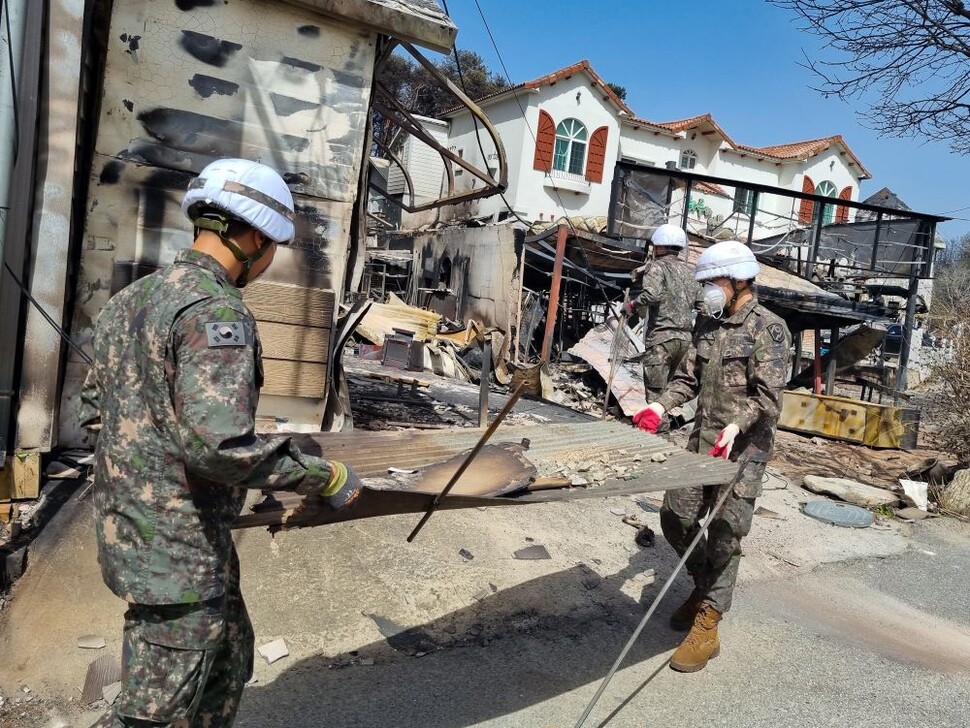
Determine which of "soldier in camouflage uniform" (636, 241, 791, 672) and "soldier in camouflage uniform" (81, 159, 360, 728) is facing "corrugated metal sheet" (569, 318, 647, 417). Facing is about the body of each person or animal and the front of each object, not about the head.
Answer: "soldier in camouflage uniform" (81, 159, 360, 728)

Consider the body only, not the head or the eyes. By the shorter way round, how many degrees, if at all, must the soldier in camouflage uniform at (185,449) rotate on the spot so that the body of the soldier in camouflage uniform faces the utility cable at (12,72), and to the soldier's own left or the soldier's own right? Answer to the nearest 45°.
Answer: approximately 90° to the soldier's own left

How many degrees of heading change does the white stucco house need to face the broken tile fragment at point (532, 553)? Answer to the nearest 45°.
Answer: approximately 45° to its right

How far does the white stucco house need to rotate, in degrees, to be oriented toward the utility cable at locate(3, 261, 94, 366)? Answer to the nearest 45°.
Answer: approximately 45° to its right

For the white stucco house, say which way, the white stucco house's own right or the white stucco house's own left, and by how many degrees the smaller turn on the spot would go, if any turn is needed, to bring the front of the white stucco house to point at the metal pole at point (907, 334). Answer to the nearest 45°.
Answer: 0° — it already faces it

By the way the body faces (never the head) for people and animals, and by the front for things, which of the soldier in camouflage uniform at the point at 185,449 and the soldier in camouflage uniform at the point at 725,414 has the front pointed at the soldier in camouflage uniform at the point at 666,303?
the soldier in camouflage uniform at the point at 185,449

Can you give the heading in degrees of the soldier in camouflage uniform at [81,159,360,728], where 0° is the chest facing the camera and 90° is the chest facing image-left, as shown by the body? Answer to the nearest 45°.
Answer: approximately 225°

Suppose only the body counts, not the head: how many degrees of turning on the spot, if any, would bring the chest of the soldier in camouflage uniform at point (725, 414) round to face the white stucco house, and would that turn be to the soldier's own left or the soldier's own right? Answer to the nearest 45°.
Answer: approximately 135° to the soldier's own right

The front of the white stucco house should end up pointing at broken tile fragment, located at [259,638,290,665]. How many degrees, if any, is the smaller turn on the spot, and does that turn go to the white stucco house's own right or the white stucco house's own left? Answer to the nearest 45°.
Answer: approximately 45° to the white stucco house's own right

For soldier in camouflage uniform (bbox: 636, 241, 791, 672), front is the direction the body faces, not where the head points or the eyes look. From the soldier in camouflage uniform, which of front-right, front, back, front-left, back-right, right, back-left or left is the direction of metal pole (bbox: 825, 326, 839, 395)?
back-right

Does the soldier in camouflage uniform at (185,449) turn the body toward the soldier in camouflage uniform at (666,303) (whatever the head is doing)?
yes
